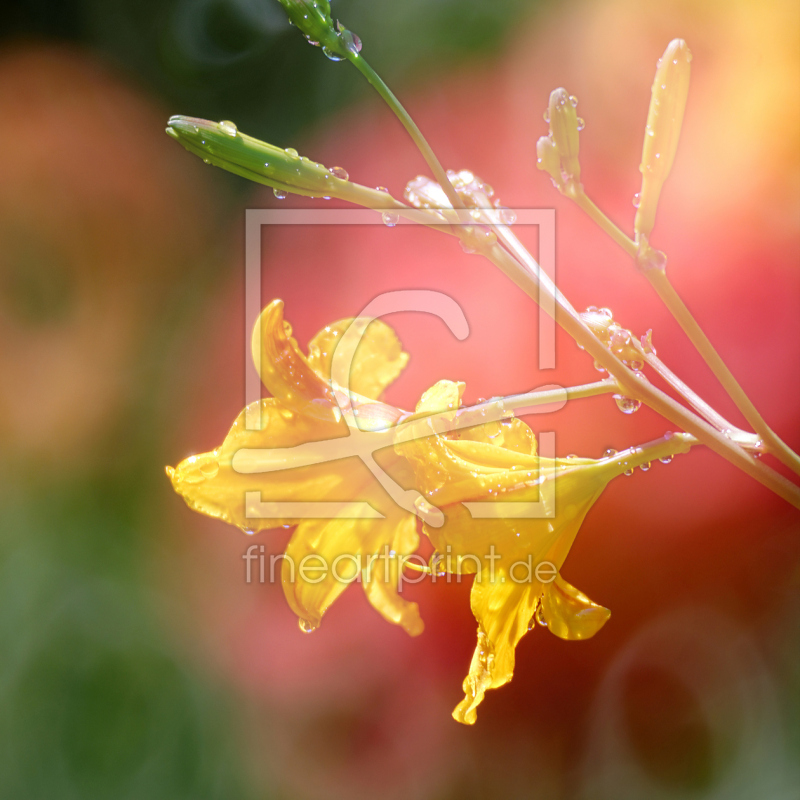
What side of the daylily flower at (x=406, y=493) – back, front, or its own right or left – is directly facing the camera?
left

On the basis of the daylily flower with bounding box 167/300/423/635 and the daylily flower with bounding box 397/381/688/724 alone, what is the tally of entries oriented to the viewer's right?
0

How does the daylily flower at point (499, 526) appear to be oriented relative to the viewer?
to the viewer's left

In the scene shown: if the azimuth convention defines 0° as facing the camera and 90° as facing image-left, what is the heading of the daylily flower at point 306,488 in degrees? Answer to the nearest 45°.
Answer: approximately 45°
